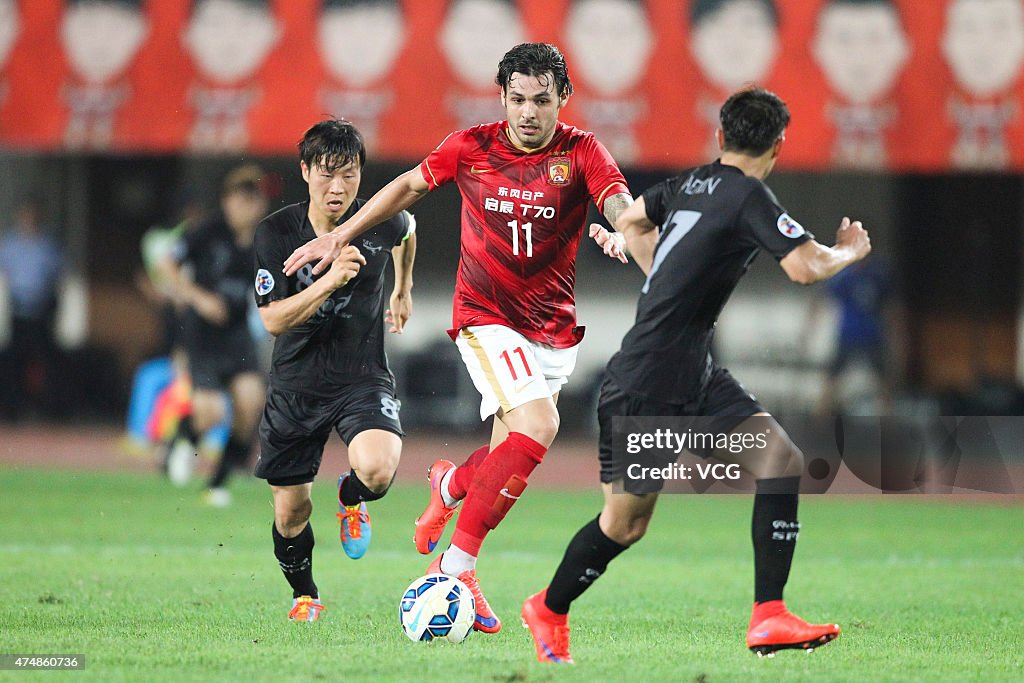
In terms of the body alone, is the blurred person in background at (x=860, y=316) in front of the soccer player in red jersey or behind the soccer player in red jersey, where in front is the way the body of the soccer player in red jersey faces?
behind

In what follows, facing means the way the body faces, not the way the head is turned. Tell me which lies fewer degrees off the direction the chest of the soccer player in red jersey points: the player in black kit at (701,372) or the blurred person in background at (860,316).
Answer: the player in black kit

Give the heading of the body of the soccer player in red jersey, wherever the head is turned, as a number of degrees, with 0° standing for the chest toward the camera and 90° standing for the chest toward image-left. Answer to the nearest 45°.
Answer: approximately 0°

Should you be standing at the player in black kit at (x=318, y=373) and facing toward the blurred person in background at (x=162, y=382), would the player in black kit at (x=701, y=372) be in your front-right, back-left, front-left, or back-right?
back-right

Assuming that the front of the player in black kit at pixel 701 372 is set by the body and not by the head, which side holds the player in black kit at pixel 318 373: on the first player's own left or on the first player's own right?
on the first player's own left

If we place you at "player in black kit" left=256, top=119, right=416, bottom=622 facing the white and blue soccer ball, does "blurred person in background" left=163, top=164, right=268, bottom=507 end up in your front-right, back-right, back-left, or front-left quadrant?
back-left

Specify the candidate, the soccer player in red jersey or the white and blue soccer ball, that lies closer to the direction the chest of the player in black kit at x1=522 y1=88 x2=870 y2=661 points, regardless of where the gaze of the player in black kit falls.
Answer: the soccer player in red jersey

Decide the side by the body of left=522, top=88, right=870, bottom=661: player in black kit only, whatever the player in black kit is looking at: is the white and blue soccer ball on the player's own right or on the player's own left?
on the player's own left

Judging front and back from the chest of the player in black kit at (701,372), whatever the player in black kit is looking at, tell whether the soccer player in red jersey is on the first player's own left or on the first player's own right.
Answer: on the first player's own left

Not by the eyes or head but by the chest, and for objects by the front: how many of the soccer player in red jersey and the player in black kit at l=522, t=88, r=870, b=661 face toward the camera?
1

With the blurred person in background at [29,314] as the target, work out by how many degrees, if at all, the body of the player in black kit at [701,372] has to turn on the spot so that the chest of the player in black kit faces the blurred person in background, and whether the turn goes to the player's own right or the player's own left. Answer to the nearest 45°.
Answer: approximately 90° to the player's own left

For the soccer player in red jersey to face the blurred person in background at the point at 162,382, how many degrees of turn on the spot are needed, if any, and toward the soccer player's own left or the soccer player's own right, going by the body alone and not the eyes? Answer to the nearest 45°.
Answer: approximately 180°
